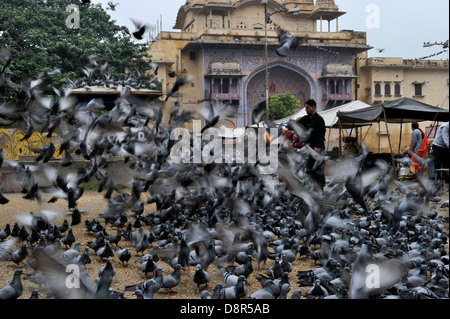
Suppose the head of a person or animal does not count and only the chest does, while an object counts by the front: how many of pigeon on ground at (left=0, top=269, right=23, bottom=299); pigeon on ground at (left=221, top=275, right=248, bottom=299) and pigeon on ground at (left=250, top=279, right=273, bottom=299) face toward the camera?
0

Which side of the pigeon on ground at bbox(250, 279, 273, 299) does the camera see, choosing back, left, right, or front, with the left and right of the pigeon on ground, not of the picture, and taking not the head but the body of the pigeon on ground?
right

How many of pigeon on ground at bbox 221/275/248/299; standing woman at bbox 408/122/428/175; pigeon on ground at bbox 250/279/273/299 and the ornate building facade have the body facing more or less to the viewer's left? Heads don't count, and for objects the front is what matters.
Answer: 1
